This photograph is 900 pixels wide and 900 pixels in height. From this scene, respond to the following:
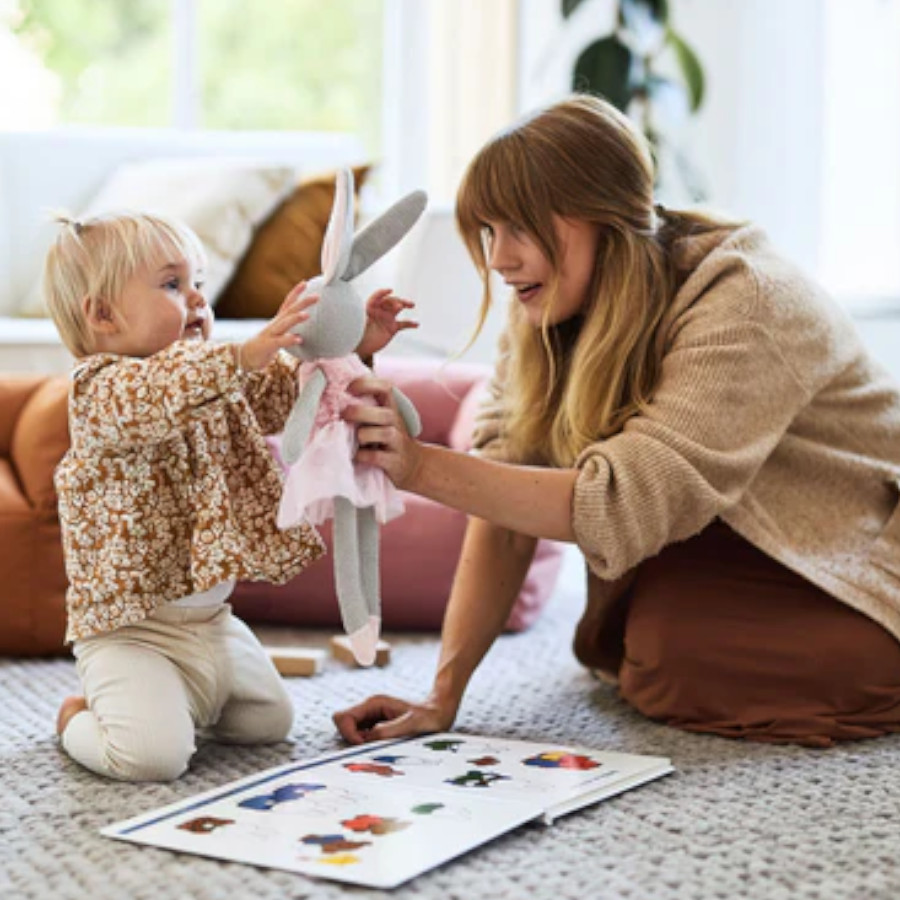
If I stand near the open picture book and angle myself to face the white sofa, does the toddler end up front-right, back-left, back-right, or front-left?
front-left

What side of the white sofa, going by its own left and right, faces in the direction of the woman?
front

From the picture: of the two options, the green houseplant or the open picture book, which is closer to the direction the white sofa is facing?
the open picture book

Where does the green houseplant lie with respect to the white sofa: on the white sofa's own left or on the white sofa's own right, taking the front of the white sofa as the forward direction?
on the white sofa's own left

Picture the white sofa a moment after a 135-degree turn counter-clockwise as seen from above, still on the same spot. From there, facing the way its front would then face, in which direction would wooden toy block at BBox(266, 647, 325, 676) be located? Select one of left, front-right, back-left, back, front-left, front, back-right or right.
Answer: back-right

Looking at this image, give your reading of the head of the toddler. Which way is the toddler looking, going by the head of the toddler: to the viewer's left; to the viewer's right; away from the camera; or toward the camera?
to the viewer's right

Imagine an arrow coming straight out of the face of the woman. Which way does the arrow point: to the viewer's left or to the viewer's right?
to the viewer's left

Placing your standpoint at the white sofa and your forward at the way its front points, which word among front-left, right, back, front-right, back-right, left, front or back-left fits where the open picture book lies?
front

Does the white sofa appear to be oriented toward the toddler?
yes

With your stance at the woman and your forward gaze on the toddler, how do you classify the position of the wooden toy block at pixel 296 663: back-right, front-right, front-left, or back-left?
front-right

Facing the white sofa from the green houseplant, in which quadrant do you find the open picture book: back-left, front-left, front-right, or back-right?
front-left

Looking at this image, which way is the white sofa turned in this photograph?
toward the camera
